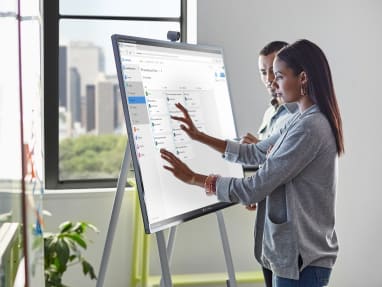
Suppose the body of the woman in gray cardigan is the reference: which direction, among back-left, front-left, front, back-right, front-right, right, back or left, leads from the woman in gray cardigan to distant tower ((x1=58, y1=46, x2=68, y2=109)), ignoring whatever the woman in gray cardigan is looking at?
front-right

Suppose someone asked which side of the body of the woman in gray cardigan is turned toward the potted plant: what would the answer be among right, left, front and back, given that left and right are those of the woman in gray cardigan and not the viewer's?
front

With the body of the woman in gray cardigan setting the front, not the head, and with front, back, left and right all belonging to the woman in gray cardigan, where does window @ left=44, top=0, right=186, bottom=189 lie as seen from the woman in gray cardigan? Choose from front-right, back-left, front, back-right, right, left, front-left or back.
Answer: front-right

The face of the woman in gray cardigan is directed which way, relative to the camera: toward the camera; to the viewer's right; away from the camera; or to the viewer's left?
to the viewer's left

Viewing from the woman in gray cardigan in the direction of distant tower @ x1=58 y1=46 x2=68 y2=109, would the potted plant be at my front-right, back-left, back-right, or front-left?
front-left

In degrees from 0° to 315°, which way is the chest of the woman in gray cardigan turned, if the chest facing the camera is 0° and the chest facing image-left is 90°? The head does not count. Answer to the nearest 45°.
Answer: approximately 90°

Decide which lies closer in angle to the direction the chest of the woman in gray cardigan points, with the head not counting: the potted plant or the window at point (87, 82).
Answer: the potted plant
